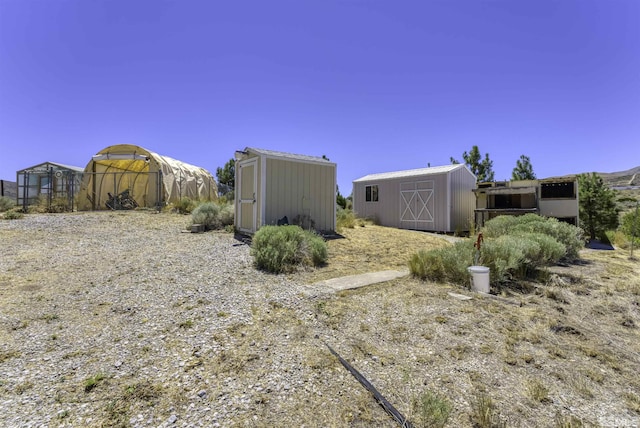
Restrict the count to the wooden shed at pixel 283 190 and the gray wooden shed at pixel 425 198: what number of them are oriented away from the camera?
0

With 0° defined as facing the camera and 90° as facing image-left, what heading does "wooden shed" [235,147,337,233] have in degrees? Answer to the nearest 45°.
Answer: approximately 45°

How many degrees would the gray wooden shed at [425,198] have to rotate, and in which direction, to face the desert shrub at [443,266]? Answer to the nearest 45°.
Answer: approximately 45° to its left

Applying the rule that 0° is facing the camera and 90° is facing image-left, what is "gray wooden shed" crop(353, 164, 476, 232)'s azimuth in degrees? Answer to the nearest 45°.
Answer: approximately 45°

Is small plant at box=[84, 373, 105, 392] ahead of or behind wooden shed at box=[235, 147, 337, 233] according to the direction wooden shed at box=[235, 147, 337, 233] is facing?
ahead

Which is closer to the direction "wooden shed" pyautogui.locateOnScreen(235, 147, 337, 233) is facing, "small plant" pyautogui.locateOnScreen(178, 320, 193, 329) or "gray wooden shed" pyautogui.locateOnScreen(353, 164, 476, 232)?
the small plant

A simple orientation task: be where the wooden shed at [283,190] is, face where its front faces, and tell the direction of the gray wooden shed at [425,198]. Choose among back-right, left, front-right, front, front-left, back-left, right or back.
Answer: back

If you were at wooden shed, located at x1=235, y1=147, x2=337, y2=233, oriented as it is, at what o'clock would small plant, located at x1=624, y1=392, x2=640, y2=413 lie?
The small plant is roughly at 10 o'clock from the wooden shed.

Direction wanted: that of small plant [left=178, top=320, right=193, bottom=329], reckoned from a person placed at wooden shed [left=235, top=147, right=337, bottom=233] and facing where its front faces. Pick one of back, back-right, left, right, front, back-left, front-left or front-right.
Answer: front-left

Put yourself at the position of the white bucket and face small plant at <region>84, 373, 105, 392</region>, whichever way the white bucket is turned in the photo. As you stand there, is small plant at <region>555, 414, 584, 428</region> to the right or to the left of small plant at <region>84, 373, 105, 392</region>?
left
